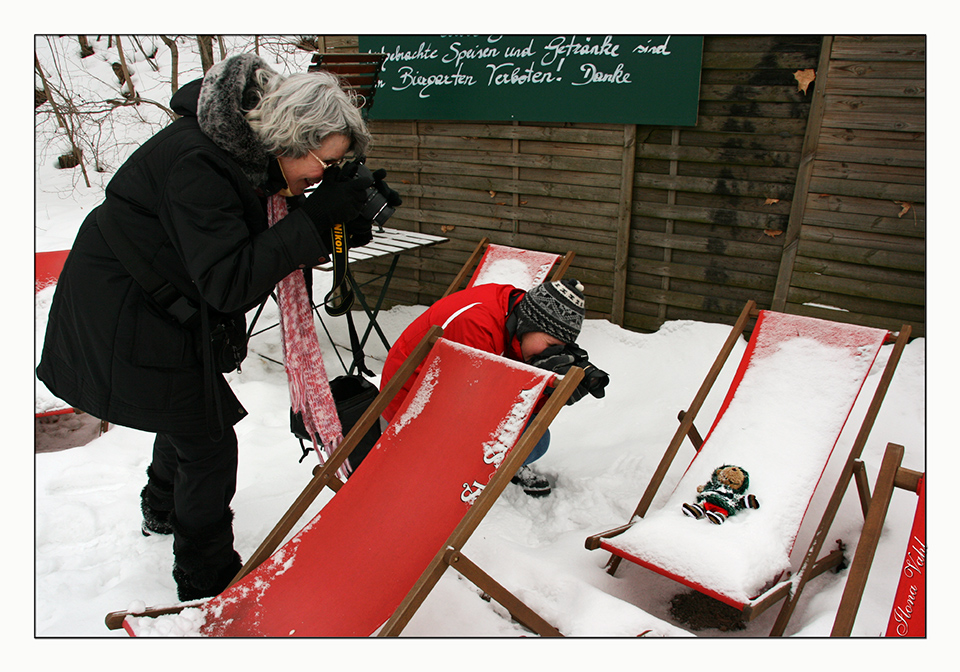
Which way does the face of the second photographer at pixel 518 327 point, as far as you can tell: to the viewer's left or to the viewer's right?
to the viewer's right

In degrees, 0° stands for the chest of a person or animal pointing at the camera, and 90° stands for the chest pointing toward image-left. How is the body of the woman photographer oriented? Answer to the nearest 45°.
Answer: approximately 270°

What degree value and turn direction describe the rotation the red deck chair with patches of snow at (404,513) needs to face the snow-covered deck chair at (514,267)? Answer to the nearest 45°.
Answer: approximately 135° to its right

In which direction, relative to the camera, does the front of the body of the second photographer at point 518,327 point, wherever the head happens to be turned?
to the viewer's right

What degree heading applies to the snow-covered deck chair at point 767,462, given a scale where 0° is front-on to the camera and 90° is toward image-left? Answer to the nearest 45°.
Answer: approximately 45°

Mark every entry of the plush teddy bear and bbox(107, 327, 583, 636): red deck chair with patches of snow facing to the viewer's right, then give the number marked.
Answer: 0

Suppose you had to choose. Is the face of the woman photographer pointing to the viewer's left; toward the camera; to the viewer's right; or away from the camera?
to the viewer's right

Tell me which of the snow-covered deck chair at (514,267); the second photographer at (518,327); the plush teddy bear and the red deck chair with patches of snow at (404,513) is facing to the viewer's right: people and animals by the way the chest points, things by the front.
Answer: the second photographer

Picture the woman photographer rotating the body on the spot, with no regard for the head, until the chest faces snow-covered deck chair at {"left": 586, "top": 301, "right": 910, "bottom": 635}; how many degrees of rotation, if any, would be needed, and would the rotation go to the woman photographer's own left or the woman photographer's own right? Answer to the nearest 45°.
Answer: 0° — they already face it

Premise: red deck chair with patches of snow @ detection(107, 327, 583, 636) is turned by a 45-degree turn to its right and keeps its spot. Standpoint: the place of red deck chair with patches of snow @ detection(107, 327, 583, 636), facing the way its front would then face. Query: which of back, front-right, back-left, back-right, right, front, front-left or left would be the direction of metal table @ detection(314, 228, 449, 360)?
right
